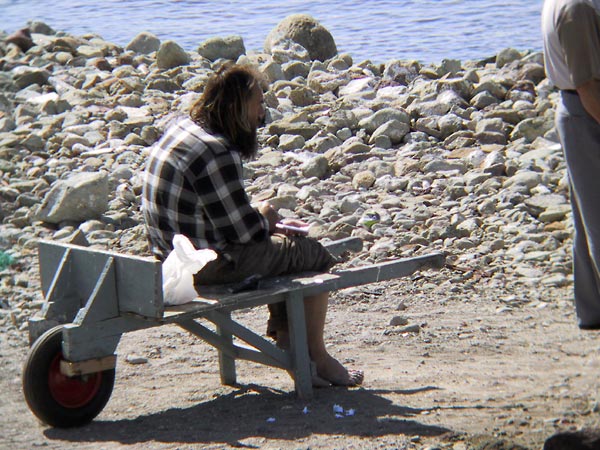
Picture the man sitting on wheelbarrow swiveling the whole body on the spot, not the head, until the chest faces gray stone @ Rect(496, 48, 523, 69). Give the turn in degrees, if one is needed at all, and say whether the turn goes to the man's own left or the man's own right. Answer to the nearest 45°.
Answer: approximately 45° to the man's own left

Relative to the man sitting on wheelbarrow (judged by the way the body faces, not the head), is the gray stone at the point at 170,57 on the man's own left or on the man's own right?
on the man's own left

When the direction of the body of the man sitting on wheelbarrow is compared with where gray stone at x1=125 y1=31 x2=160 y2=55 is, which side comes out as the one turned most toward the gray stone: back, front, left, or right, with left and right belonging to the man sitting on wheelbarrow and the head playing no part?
left

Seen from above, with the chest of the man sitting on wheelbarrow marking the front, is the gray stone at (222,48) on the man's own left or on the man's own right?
on the man's own left

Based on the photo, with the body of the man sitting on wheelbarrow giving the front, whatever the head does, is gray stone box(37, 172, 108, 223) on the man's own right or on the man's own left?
on the man's own left

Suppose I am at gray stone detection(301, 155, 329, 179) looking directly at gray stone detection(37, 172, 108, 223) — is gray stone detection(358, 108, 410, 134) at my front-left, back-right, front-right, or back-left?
back-right

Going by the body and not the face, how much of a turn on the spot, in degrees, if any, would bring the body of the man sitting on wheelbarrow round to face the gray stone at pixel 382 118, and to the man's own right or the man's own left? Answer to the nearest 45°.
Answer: approximately 90° to the man's own left

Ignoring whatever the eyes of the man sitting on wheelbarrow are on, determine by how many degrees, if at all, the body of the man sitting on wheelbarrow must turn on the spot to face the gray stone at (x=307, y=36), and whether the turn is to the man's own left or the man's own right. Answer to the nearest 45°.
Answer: approximately 90° to the man's own left

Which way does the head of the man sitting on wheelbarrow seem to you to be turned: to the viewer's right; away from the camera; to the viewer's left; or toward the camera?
to the viewer's right

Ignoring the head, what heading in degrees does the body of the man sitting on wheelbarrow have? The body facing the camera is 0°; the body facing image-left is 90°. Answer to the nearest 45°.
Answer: approximately 270°

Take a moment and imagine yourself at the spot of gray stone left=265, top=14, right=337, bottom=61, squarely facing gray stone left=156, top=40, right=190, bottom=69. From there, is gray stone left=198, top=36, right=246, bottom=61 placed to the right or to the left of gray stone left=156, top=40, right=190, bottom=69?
right
